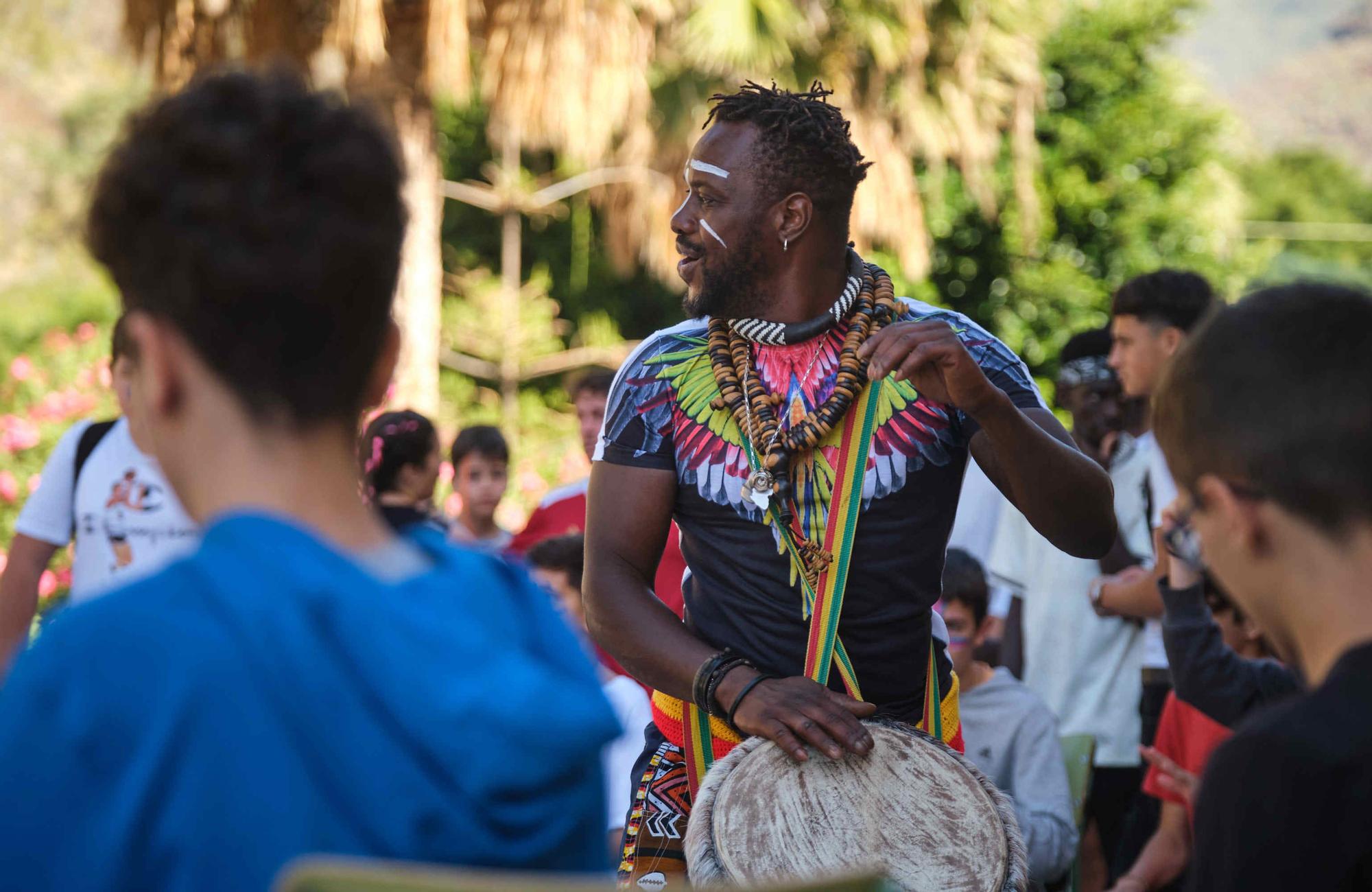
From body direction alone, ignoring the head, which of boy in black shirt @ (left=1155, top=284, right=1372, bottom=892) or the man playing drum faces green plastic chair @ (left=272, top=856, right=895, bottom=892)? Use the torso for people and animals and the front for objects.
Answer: the man playing drum

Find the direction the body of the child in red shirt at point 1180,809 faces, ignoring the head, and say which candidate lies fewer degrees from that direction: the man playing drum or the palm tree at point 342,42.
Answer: the man playing drum

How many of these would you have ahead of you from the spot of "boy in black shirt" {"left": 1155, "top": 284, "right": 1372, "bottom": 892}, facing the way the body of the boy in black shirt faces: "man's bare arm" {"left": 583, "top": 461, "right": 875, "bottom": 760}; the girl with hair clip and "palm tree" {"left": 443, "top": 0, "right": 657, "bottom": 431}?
3

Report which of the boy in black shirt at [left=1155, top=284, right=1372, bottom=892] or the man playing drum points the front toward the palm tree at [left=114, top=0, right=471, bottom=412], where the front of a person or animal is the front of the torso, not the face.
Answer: the boy in black shirt

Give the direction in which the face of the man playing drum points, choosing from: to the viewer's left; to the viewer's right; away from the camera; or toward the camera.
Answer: to the viewer's left

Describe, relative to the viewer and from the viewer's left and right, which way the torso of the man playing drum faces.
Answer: facing the viewer

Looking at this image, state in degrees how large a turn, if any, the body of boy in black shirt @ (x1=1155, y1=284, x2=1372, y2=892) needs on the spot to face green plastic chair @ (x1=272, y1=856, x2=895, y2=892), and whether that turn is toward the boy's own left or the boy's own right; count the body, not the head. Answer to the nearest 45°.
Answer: approximately 90° to the boy's own left

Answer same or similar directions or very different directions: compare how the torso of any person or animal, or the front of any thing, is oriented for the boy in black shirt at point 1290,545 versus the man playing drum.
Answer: very different directions

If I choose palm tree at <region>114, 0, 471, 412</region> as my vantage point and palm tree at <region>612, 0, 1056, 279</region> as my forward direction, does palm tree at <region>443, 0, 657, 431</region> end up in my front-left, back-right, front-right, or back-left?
front-right

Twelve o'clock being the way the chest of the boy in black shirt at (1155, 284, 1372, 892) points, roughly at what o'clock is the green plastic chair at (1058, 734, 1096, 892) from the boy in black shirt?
The green plastic chair is roughly at 1 o'clock from the boy in black shirt.

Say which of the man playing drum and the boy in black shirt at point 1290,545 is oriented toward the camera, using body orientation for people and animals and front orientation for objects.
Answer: the man playing drum

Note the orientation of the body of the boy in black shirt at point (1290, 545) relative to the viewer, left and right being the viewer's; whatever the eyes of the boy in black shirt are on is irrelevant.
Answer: facing away from the viewer and to the left of the viewer

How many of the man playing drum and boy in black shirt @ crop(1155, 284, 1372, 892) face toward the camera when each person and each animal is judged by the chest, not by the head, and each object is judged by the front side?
1

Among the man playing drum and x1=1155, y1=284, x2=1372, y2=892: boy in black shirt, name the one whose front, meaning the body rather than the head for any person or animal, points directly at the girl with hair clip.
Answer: the boy in black shirt

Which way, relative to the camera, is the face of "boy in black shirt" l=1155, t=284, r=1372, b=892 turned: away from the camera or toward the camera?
away from the camera

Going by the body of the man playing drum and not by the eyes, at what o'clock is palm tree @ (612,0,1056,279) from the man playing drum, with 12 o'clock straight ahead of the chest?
The palm tree is roughly at 6 o'clock from the man playing drum.

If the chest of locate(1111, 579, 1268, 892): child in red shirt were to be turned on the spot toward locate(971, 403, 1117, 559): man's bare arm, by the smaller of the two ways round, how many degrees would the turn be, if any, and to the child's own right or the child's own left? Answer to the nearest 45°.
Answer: approximately 45° to the child's own left
